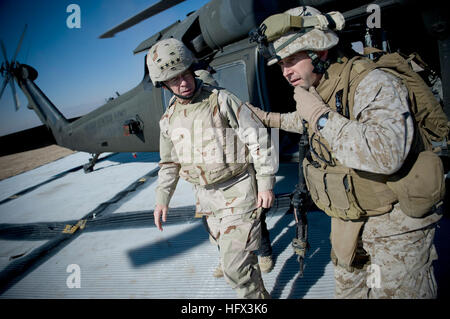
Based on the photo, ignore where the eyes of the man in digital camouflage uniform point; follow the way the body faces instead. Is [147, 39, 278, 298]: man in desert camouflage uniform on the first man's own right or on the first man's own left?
on the first man's own right

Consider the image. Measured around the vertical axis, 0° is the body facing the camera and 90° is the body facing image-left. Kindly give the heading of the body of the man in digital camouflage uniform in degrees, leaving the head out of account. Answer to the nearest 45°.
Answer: approximately 45°

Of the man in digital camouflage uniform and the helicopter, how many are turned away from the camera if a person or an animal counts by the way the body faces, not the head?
0

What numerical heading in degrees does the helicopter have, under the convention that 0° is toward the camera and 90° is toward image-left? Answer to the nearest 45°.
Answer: approximately 315°
